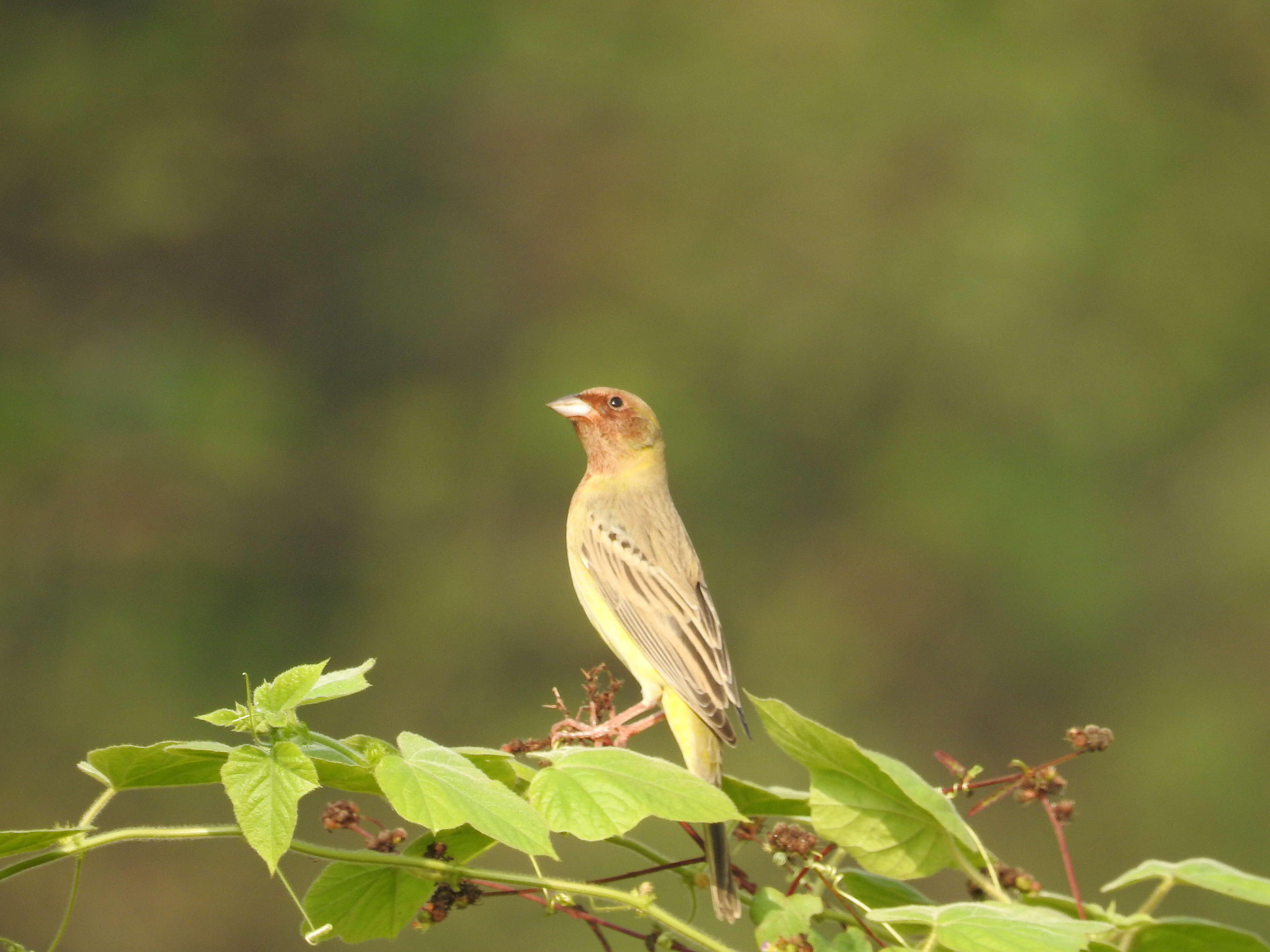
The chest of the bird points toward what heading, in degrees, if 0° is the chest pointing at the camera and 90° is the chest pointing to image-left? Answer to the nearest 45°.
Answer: approximately 90°

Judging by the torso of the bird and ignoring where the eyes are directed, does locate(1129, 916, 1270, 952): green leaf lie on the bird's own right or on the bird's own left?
on the bird's own left

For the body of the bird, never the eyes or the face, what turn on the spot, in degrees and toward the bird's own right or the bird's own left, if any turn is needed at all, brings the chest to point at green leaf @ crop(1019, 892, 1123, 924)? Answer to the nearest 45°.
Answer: approximately 180°

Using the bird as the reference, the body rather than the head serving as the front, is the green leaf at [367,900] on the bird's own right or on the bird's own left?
on the bird's own left

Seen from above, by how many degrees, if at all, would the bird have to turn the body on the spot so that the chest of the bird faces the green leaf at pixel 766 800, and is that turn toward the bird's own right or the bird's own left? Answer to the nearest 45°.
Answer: approximately 180°
